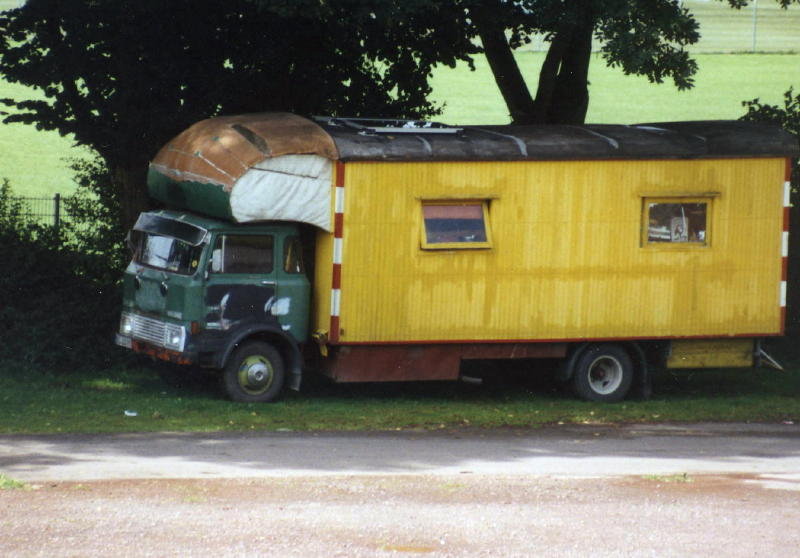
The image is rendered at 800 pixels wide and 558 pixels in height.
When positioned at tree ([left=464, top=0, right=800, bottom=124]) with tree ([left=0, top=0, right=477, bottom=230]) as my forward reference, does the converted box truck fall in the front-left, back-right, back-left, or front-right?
front-left

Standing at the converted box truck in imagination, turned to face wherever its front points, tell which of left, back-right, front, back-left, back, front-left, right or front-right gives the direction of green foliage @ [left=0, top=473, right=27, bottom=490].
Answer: front

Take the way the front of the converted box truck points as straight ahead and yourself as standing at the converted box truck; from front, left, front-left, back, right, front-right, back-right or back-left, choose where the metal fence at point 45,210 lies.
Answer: right

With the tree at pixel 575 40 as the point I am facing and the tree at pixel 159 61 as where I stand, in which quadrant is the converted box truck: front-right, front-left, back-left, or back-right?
front-right

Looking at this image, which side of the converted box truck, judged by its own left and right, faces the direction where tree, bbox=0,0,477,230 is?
right

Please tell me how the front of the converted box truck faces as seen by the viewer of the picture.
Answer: facing the viewer and to the left of the viewer

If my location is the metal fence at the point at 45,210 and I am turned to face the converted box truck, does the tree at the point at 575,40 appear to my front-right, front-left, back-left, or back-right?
front-left
